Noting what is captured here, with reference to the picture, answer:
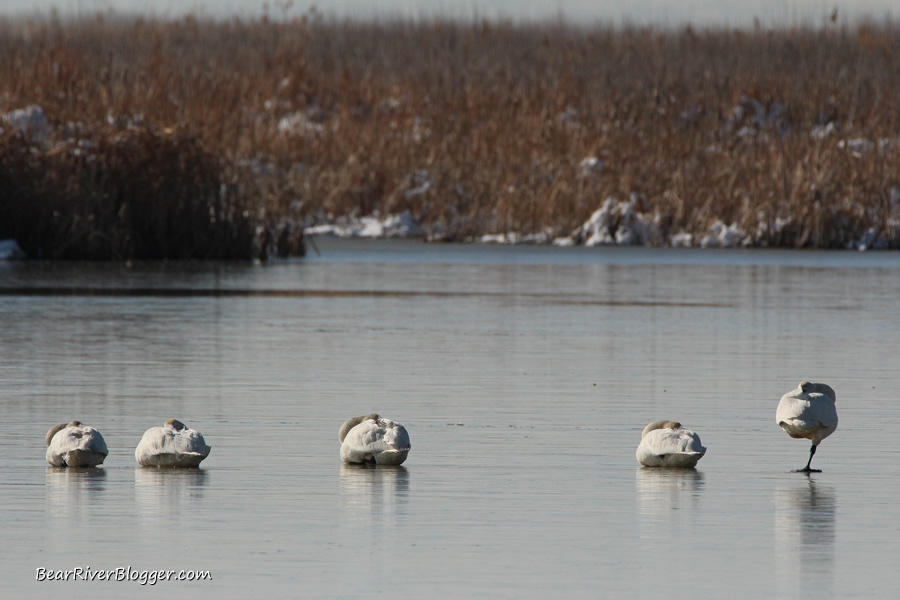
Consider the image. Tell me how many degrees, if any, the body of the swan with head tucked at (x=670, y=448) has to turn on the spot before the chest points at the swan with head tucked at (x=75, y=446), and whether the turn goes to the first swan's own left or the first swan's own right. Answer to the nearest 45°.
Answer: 0° — it already faces it

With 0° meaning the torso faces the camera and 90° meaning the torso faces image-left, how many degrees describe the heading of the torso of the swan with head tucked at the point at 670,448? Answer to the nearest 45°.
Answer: approximately 90°

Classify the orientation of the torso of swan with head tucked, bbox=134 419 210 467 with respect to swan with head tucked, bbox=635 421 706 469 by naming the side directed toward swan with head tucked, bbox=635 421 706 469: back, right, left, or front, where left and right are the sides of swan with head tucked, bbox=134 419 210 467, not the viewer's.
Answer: back

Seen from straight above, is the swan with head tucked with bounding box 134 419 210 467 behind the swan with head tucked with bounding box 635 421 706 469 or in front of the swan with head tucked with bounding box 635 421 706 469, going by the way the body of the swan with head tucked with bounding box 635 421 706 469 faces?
in front

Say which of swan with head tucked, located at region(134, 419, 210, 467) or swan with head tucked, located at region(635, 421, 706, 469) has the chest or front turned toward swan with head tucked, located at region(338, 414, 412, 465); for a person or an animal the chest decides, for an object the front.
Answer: swan with head tucked, located at region(635, 421, 706, 469)

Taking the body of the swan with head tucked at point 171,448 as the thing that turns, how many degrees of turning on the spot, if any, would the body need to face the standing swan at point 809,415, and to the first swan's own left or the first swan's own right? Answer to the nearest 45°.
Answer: approximately 180°

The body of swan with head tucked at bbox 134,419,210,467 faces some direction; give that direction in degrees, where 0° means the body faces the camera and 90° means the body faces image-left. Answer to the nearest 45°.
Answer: approximately 90°

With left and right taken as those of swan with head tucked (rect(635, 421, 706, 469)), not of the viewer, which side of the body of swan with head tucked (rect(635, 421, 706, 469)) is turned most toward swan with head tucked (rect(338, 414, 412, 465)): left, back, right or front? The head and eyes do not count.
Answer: front
